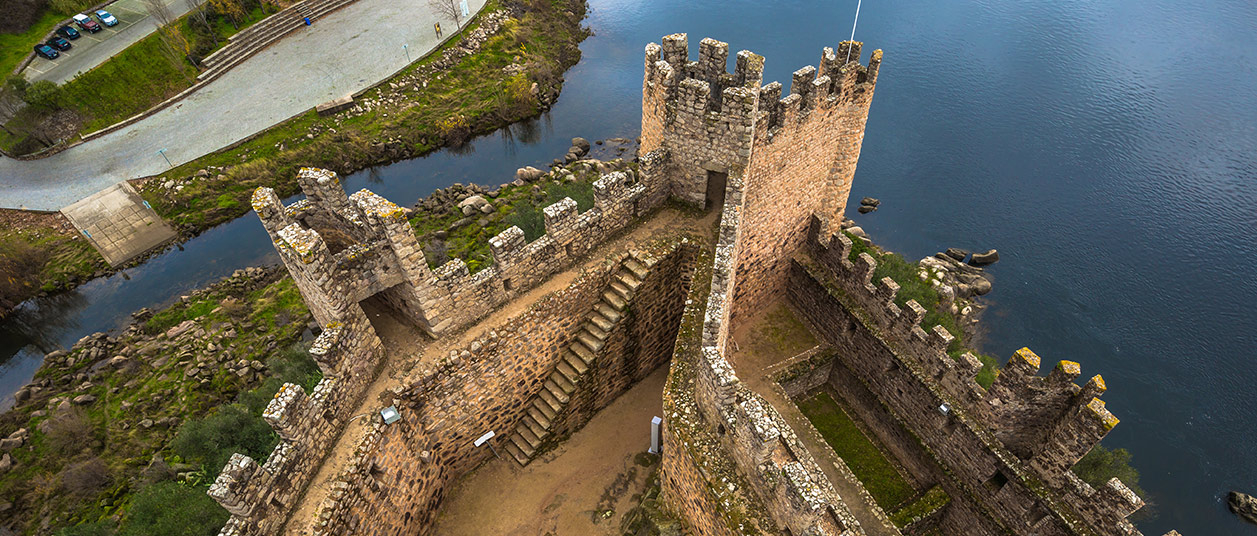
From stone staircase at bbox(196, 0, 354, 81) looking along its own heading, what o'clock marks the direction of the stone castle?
The stone castle is roughly at 1 o'clock from the stone staircase.

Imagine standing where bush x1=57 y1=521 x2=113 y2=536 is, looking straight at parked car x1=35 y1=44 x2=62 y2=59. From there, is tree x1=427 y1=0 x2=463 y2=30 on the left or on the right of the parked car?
right

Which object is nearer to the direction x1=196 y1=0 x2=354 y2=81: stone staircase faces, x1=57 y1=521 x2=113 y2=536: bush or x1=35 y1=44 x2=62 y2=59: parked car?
the bush

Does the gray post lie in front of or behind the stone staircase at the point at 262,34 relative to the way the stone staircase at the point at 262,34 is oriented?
in front

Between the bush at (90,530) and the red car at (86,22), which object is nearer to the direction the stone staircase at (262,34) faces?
the bush

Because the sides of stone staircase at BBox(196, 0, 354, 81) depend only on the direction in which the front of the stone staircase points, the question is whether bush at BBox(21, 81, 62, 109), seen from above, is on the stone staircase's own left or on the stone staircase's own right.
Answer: on the stone staircase's own right

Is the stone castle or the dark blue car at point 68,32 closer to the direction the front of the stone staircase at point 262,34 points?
the stone castle

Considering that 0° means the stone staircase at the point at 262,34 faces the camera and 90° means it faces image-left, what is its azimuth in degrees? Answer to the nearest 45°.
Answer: approximately 315°

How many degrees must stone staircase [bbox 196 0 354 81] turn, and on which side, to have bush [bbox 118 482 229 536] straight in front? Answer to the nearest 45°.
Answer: approximately 45° to its right

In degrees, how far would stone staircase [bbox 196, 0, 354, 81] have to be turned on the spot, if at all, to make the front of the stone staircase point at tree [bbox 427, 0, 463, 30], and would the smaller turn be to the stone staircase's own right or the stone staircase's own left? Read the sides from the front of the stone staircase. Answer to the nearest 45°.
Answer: approximately 45° to the stone staircase's own left

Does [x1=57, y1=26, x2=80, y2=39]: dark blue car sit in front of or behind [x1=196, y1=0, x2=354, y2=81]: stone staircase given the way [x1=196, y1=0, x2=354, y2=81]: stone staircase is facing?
behind
